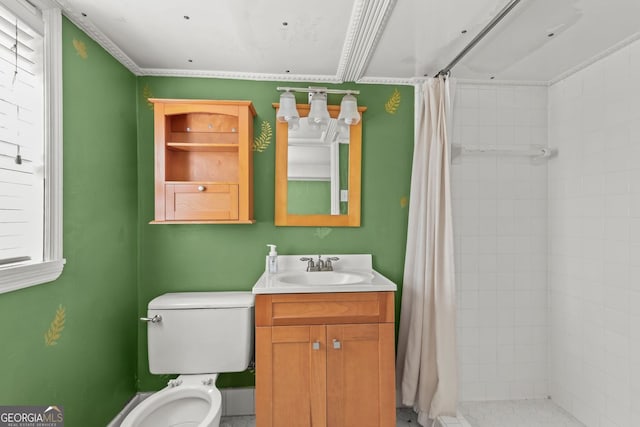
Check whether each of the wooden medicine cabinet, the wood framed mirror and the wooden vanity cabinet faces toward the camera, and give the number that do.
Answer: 3

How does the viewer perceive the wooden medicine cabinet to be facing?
facing the viewer

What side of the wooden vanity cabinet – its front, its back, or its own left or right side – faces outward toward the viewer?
front

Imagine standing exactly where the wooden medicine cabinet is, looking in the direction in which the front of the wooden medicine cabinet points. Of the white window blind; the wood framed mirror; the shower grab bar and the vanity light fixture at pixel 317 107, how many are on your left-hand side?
3

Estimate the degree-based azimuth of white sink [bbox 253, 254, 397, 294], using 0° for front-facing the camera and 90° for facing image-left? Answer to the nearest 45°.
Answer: approximately 0°

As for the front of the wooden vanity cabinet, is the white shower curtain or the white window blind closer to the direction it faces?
the white window blind

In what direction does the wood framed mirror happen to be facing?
toward the camera

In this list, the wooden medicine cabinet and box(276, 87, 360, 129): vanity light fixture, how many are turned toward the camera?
2

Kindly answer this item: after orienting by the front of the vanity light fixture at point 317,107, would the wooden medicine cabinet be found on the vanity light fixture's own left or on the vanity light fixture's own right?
on the vanity light fixture's own right
